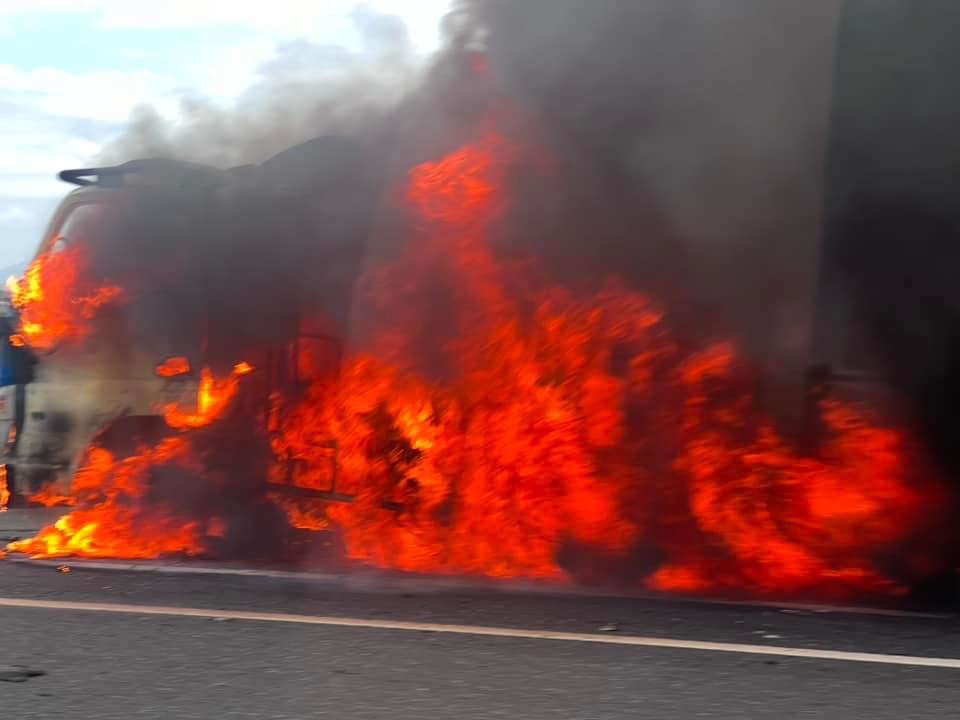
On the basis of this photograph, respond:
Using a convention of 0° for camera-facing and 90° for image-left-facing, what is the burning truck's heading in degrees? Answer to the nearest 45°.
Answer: approximately 90°
